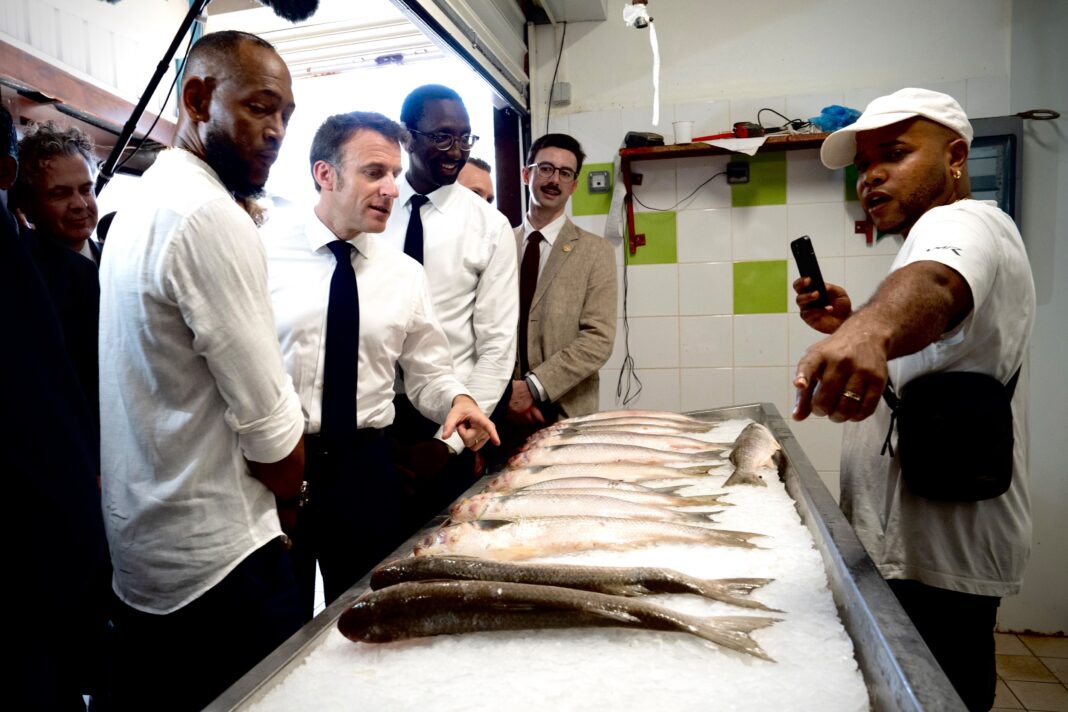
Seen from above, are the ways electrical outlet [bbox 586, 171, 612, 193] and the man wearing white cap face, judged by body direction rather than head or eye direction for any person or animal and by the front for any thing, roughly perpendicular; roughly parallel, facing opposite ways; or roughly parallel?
roughly perpendicular

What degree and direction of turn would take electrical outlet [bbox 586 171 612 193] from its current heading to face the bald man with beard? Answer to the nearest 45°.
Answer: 0° — it already faces them

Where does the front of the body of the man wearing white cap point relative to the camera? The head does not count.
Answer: to the viewer's left

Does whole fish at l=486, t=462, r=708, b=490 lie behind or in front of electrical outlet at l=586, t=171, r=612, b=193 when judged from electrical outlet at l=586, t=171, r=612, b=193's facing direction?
in front

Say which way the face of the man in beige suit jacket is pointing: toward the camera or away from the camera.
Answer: toward the camera

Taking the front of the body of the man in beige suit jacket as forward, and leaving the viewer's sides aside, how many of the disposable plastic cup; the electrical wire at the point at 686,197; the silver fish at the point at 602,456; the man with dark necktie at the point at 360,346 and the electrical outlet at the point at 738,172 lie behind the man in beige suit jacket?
3

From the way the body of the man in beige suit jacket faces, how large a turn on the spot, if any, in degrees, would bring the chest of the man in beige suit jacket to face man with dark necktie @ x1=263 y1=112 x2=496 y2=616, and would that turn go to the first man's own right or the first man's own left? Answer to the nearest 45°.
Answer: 0° — they already face them

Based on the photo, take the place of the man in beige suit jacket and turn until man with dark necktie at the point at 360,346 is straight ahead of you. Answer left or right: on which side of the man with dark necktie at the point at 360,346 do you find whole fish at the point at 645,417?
left

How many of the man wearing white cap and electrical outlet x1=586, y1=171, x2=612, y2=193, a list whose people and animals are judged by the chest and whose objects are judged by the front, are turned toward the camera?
1

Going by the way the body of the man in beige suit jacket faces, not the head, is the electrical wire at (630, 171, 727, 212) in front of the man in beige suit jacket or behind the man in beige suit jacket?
behind

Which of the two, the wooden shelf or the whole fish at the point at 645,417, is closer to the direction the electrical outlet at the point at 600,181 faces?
the whole fish

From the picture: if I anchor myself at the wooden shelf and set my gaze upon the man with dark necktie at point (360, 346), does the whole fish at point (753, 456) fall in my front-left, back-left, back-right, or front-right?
front-left

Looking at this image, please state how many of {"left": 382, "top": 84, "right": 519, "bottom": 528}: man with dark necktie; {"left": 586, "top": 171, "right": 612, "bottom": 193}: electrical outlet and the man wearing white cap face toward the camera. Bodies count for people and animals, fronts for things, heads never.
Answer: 2

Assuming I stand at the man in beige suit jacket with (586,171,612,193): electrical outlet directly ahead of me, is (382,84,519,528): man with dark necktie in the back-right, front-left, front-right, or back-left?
back-left

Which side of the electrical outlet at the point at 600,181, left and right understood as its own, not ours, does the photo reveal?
front

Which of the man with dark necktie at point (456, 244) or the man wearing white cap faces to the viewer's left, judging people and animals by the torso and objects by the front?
the man wearing white cap
